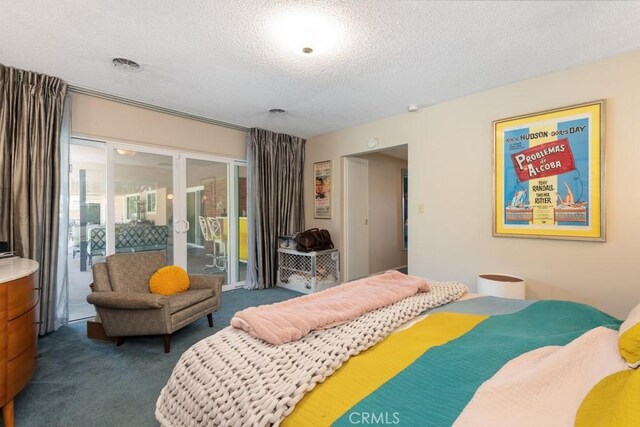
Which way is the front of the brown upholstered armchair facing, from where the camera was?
facing the viewer and to the right of the viewer

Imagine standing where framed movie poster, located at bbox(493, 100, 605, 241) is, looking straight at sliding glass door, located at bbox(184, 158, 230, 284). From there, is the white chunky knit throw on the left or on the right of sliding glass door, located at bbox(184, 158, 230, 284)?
left

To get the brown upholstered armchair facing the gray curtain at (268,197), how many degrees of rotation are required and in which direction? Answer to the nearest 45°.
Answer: approximately 90° to its left

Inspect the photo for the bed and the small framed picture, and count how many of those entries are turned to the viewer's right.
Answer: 0

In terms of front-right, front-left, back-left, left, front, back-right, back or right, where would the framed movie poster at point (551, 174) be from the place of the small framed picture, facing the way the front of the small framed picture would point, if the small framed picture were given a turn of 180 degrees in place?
right

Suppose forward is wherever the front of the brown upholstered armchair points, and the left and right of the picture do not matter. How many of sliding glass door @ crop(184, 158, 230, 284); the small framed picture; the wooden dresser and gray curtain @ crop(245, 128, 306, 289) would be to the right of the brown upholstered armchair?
1

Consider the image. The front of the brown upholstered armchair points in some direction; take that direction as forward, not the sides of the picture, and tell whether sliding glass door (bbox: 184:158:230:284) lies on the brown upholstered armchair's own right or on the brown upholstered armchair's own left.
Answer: on the brown upholstered armchair's own left

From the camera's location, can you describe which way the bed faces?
facing away from the viewer and to the left of the viewer

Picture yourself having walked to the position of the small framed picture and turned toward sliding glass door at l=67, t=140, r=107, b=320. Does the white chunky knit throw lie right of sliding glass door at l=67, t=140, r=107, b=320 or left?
left

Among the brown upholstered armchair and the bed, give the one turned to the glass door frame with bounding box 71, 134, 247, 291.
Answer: the bed

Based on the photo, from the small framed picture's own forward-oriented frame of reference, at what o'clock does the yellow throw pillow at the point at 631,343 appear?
The yellow throw pillow is roughly at 10 o'clock from the small framed picture.

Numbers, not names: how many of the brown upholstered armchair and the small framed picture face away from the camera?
0

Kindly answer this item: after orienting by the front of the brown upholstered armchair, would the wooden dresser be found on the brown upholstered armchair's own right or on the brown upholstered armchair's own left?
on the brown upholstered armchair's own right

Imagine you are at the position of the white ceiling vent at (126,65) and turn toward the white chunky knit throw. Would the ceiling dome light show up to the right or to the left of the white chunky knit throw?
left

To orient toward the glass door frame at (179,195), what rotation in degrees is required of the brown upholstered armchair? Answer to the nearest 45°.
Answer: approximately 135° to its left

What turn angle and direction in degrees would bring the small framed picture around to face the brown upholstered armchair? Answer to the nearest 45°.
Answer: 0° — it already faces it
